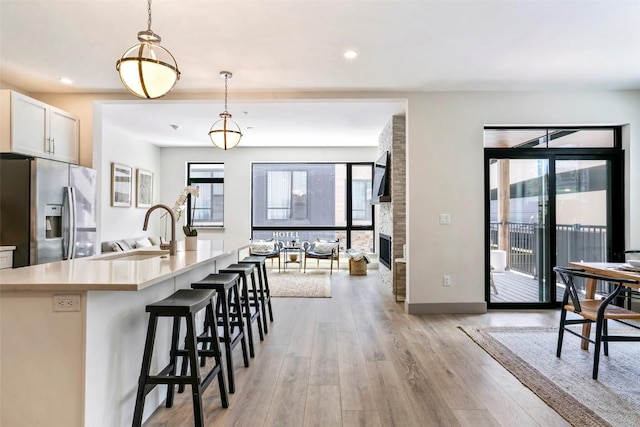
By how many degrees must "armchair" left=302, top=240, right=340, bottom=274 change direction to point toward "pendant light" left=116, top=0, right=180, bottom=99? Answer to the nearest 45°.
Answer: approximately 45° to its left

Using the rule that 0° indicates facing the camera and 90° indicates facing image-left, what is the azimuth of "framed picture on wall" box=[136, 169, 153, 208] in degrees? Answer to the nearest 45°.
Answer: approximately 315°

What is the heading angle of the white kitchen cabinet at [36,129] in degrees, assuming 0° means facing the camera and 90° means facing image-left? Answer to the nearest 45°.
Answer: approximately 315°

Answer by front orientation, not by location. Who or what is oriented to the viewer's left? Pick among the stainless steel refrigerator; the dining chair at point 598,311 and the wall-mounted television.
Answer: the wall-mounted television

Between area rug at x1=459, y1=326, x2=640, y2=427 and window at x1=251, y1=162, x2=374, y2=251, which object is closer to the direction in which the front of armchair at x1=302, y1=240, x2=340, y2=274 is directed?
the area rug

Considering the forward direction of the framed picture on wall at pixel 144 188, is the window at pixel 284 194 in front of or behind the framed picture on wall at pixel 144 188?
in front

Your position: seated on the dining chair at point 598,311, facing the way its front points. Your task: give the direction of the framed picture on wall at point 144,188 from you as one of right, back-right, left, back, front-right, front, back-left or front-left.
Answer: back-left

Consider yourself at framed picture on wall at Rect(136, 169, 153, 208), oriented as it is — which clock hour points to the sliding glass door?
The sliding glass door is roughly at 12 o'clock from the framed picture on wall.

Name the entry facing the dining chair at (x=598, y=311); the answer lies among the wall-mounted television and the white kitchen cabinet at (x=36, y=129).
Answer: the white kitchen cabinet

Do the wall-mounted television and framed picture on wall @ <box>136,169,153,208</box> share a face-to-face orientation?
yes

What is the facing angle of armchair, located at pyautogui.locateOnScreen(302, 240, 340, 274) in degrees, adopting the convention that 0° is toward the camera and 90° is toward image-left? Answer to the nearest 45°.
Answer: approximately 45°

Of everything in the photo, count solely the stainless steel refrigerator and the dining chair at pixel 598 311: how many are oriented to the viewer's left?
0

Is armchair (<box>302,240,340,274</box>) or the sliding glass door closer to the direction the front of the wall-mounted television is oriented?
the armchair

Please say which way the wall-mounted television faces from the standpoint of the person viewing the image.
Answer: facing to the left of the viewer
